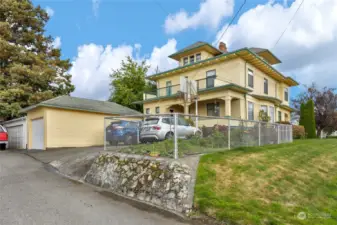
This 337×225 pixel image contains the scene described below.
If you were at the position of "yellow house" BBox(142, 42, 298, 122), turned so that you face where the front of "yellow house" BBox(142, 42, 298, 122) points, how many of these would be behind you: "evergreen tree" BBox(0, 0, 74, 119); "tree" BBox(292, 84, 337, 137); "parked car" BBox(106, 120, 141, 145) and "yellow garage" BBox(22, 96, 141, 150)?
1

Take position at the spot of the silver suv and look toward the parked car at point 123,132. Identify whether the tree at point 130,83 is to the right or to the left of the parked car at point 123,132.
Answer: right

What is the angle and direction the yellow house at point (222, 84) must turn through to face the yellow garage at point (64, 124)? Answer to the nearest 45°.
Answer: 0° — it already faces it

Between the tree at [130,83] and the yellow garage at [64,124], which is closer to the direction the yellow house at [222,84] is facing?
the yellow garage

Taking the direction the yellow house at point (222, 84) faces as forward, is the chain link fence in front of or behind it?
in front

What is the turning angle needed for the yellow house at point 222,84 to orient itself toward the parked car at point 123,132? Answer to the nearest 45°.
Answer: approximately 45° to its left

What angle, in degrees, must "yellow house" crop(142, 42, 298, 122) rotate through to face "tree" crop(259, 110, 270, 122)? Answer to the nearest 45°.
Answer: approximately 135° to its left

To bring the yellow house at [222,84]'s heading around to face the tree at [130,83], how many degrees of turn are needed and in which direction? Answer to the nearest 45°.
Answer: approximately 90° to its right

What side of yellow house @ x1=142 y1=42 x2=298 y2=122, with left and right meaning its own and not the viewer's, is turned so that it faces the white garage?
front

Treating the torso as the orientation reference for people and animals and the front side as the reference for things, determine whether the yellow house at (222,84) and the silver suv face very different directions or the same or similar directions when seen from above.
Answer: very different directions
